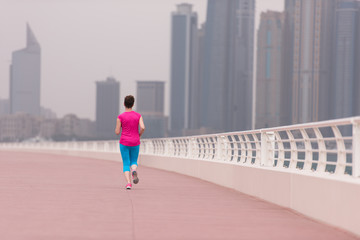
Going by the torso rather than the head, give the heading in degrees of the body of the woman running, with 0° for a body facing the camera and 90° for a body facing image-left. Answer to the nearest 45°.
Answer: approximately 180°
